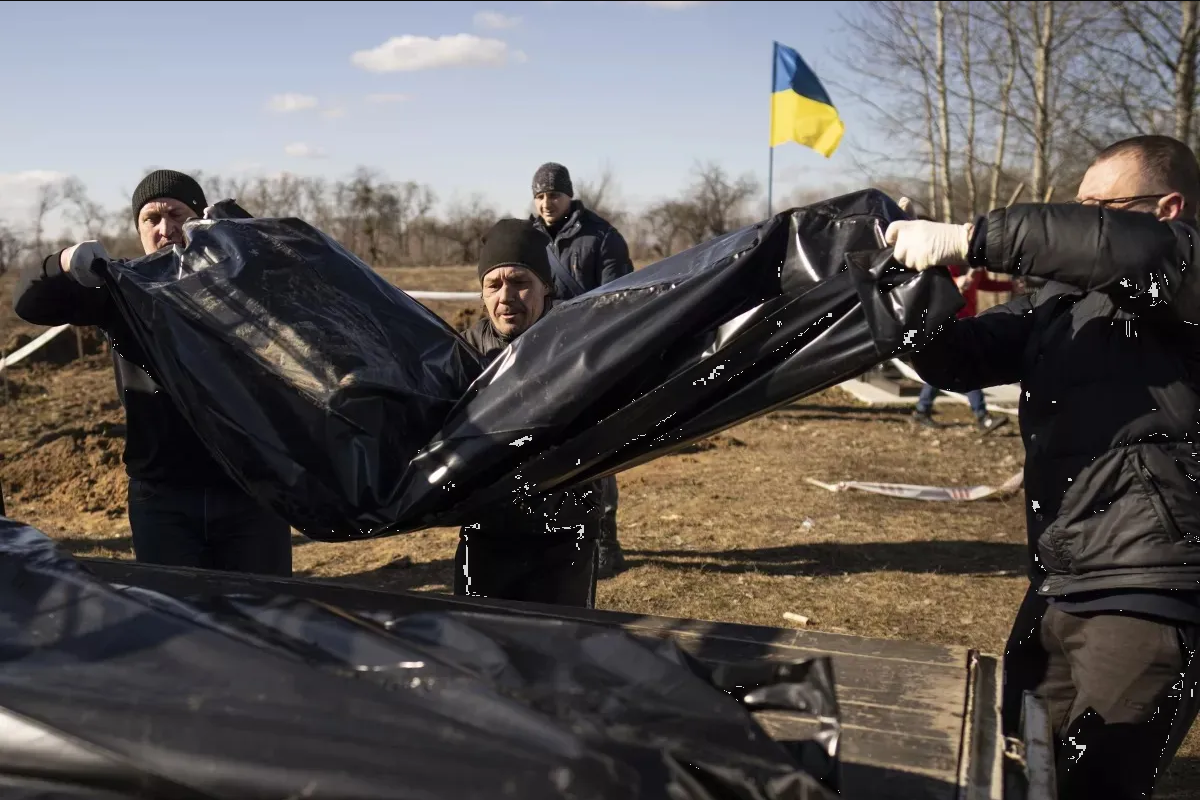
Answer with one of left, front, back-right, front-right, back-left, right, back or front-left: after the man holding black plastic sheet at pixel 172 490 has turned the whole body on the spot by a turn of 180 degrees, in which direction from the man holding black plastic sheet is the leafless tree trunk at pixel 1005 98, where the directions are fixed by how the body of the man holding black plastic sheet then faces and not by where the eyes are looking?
front-right

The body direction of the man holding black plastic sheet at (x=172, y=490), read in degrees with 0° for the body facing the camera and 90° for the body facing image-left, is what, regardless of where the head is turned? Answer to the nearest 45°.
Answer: approximately 0°

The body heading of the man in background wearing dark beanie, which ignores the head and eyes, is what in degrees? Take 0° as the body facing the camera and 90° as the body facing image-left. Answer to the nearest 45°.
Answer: approximately 45°

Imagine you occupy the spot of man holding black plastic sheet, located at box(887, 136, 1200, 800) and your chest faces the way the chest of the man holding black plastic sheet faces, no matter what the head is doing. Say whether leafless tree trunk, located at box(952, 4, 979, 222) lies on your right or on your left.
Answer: on your right

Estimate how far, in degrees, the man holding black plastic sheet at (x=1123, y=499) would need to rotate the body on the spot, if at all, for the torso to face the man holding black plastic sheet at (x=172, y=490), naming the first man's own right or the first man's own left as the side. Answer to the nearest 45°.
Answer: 0° — they already face them

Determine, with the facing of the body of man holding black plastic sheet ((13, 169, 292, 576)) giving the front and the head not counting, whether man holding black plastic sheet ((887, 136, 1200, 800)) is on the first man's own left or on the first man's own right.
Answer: on the first man's own left

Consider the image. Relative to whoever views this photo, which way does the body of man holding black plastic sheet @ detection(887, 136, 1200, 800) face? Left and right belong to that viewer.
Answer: facing to the left of the viewer
